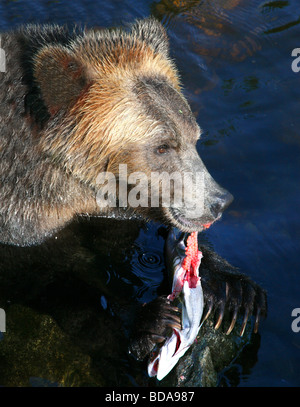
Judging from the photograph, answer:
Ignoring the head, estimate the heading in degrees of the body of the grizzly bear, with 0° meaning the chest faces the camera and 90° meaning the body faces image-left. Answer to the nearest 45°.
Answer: approximately 270°
